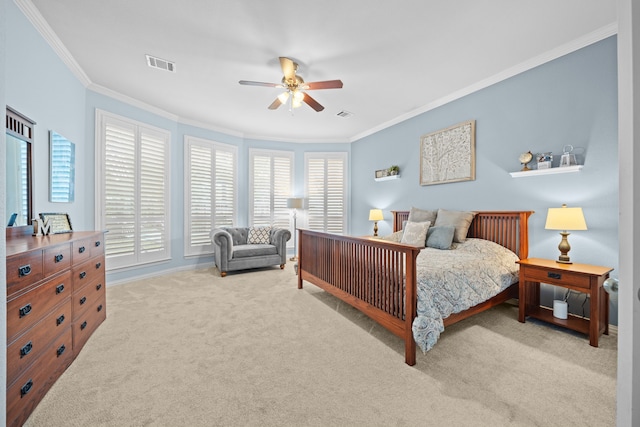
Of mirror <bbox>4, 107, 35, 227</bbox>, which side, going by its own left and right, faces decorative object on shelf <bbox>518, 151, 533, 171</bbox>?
front

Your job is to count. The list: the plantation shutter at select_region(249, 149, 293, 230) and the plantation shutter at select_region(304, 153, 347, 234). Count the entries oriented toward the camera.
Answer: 2

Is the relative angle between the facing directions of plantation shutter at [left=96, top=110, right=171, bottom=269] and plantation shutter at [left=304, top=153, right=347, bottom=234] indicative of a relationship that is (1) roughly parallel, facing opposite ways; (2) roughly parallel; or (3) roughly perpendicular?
roughly perpendicular

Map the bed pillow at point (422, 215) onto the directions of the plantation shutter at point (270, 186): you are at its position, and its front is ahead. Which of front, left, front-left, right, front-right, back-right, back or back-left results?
front-left

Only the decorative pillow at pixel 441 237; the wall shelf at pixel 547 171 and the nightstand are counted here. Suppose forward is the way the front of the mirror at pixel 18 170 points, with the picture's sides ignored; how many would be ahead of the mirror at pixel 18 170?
3

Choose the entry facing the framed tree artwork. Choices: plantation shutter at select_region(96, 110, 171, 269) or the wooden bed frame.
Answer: the plantation shutter

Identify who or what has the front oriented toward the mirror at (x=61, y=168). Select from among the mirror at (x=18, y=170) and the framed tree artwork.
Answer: the framed tree artwork

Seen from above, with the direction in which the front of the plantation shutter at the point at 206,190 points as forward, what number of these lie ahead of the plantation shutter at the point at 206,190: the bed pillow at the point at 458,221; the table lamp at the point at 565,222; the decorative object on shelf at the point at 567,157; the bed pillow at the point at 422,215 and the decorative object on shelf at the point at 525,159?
5

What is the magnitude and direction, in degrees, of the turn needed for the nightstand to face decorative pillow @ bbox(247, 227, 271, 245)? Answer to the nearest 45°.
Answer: approximately 45° to its right

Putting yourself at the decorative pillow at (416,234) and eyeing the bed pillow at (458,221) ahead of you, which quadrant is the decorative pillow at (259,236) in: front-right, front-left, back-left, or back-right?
back-left

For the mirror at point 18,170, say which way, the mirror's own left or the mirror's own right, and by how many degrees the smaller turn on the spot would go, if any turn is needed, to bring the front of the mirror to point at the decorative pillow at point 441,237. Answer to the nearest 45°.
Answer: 0° — it already faces it

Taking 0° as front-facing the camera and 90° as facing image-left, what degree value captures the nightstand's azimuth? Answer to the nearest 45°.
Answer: approximately 45°

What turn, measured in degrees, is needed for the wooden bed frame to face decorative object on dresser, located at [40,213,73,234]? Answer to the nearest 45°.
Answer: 0° — it already faces it

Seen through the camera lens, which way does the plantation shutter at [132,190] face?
facing the viewer and to the right of the viewer

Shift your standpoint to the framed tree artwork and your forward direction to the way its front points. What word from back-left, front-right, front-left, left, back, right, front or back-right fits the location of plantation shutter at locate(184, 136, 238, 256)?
front-right

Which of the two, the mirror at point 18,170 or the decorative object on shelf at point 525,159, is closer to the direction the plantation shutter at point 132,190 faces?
the decorative object on shelf

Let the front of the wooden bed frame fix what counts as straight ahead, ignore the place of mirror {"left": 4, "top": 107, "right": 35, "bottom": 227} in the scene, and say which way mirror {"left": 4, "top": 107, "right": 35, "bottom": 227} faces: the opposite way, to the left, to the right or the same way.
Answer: the opposite way
